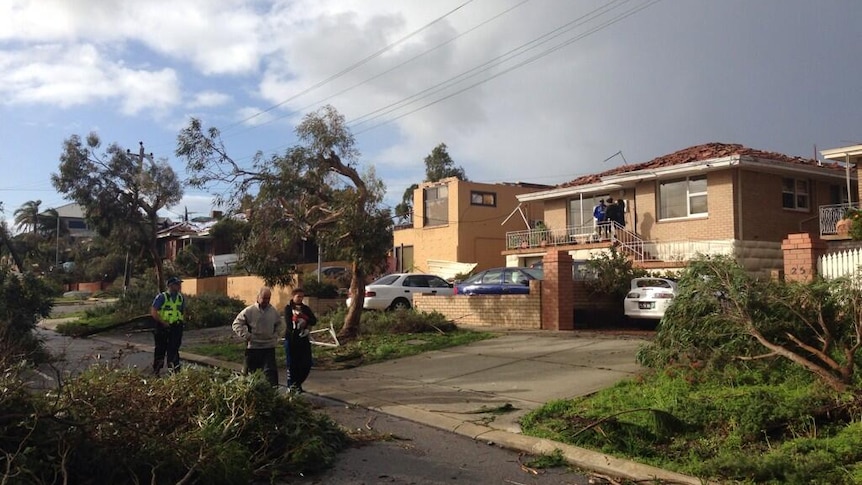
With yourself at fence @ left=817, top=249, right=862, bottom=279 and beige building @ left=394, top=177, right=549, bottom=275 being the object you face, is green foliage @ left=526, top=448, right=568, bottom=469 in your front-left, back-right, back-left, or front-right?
back-left

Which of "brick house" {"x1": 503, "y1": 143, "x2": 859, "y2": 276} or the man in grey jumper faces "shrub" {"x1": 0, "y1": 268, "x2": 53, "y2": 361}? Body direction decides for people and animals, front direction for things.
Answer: the brick house

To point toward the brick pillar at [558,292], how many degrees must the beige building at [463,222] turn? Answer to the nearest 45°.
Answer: approximately 45° to its left

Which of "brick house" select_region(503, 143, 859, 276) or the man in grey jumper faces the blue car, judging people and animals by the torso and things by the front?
the brick house

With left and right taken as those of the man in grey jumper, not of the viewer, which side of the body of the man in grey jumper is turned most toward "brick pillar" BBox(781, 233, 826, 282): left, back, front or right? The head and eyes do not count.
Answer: left

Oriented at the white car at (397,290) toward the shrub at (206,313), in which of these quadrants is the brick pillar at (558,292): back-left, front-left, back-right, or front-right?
back-left

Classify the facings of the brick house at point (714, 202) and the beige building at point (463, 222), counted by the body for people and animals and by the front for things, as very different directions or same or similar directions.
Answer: same or similar directions

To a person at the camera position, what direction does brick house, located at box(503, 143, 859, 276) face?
facing the viewer and to the left of the viewer

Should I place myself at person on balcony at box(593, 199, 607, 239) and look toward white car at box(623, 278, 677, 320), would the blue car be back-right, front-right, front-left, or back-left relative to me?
front-right

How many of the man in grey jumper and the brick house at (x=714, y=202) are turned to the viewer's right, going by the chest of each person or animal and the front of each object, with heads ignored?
0

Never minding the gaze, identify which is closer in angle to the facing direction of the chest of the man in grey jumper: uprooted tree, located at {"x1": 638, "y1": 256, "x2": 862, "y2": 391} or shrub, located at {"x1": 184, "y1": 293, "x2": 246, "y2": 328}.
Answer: the uprooted tree

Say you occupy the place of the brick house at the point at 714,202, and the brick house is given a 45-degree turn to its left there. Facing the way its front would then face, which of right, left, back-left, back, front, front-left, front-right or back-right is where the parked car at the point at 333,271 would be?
right

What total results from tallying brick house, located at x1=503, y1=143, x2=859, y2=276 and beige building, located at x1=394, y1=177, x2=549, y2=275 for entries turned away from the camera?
0

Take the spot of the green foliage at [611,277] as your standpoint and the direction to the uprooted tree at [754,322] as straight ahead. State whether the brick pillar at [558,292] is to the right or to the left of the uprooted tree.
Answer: right

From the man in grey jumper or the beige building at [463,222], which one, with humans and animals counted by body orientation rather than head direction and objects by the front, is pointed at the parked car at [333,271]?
the beige building

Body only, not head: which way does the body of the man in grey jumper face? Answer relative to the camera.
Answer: toward the camera

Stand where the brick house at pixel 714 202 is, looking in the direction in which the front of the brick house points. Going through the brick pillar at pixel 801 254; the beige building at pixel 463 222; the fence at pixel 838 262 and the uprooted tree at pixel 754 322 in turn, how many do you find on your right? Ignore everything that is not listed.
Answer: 1
